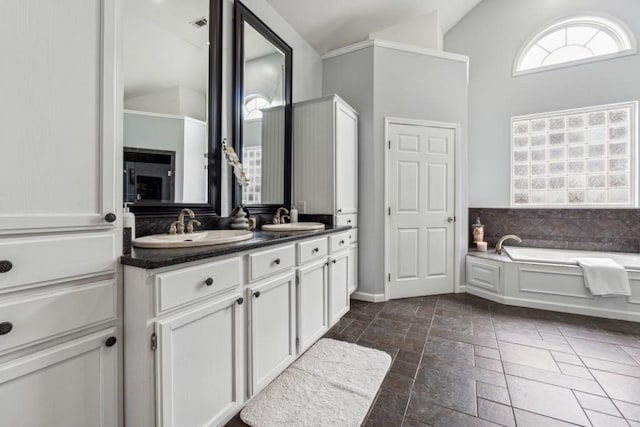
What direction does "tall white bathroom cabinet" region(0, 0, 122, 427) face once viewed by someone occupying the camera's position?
facing the viewer and to the right of the viewer

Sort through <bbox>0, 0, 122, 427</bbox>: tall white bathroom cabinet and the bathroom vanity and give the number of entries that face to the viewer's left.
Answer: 0

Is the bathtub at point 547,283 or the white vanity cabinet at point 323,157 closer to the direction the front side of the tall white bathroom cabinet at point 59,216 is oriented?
the bathtub

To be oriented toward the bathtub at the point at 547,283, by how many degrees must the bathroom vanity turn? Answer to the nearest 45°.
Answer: approximately 45° to its left

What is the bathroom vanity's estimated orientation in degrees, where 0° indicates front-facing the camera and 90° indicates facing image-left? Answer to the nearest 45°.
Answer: approximately 315°

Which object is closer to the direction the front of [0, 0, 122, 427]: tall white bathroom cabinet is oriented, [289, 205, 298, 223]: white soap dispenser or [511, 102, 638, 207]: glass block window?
the glass block window

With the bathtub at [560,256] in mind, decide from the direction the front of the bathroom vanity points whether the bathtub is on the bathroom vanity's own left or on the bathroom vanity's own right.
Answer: on the bathroom vanity's own left

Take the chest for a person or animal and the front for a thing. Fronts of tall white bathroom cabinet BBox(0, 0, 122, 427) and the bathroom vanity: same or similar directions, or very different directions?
same or similar directions

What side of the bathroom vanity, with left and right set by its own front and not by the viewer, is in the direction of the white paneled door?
left
